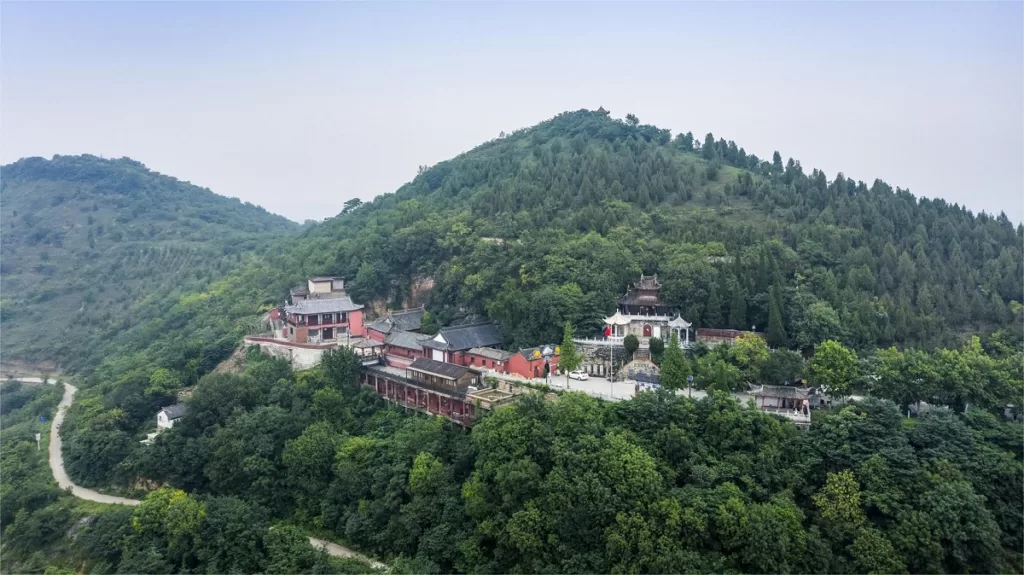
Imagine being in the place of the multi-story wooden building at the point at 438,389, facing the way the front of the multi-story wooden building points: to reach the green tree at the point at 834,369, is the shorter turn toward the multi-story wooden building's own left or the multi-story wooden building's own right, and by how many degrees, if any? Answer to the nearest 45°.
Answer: approximately 90° to the multi-story wooden building's own left

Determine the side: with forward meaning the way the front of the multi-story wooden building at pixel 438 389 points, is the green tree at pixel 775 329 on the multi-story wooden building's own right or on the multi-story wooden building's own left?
on the multi-story wooden building's own left

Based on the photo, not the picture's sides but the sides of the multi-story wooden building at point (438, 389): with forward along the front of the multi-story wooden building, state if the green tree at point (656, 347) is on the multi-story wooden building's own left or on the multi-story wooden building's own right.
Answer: on the multi-story wooden building's own left

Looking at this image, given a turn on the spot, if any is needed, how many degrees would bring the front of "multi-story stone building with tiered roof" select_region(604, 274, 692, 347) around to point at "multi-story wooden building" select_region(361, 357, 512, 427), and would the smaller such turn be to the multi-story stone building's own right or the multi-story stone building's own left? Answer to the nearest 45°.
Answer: approximately 45° to the multi-story stone building's own right

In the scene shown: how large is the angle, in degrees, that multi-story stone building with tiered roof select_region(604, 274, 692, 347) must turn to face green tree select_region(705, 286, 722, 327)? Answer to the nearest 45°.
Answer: approximately 90° to its left

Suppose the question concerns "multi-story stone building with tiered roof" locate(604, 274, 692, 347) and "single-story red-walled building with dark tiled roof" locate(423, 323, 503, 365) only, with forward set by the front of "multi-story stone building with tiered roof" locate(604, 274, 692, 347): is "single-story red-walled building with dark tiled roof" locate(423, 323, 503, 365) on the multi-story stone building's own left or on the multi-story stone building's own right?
on the multi-story stone building's own right

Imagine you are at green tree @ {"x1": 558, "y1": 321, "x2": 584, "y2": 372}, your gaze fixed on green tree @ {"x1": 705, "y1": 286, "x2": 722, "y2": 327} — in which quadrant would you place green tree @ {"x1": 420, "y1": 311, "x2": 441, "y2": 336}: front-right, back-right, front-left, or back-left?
back-left

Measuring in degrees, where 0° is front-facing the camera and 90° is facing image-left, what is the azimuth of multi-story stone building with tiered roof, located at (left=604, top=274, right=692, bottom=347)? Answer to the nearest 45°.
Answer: approximately 0°

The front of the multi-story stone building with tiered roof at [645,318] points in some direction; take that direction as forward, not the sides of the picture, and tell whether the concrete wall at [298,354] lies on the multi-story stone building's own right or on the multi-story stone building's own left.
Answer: on the multi-story stone building's own right
